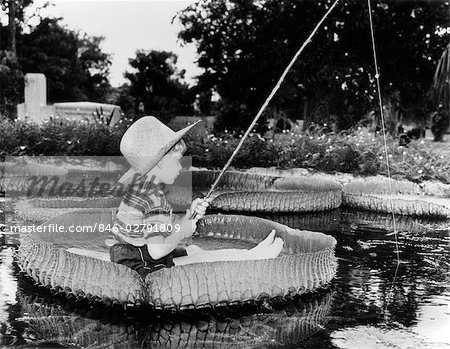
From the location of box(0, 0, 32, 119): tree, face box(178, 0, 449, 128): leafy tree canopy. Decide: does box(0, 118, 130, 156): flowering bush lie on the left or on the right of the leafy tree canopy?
right

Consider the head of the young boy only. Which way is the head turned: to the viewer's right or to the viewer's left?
to the viewer's right

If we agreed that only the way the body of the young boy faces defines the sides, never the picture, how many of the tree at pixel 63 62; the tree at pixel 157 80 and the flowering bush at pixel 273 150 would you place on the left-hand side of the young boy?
3

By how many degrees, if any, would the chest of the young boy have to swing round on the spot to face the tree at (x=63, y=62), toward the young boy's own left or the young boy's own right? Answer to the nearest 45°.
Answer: approximately 90° to the young boy's own left

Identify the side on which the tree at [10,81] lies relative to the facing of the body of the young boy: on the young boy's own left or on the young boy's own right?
on the young boy's own left

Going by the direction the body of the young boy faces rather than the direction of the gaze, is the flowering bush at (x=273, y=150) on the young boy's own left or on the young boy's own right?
on the young boy's own left

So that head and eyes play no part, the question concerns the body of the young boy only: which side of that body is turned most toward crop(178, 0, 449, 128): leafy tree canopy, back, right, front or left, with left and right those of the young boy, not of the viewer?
left

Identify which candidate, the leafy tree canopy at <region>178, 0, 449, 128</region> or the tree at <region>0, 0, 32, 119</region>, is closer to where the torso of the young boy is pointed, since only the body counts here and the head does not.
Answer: the leafy tree canopy

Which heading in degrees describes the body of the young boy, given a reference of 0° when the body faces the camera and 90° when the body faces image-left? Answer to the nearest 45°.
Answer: approximately 270°

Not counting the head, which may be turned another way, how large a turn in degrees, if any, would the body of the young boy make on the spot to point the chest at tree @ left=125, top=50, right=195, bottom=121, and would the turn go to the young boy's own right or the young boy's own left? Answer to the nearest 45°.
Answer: approximately 90° to the young boy's own left

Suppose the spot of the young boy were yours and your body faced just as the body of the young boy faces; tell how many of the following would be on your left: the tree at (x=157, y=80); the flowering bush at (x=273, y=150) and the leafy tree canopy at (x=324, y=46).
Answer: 3
